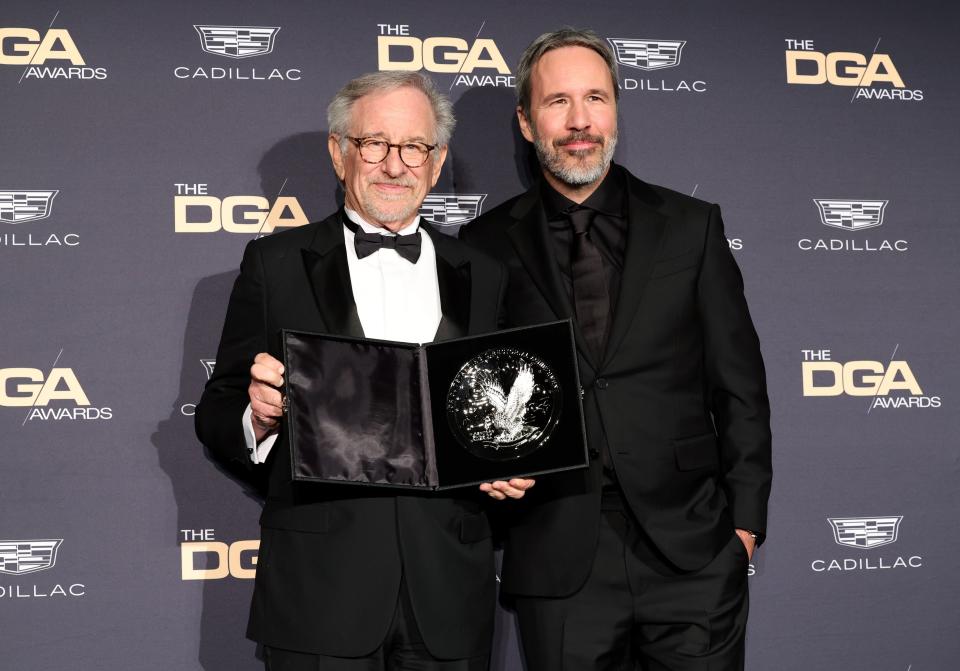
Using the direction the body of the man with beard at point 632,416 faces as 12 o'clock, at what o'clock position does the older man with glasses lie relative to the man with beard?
The older man with glasses is roughly at 2 o'clock from the man with beard.

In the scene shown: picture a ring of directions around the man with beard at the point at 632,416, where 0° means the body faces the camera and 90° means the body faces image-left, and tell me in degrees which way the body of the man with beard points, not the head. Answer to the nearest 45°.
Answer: approximately 0°
